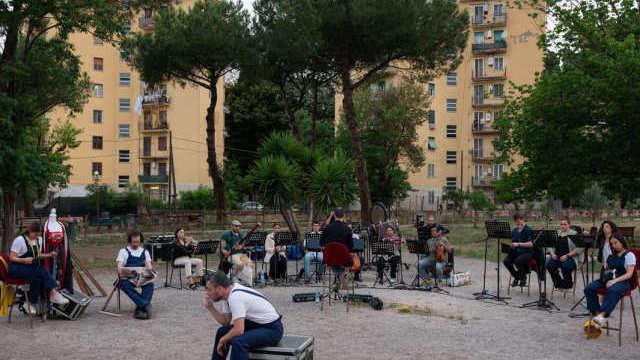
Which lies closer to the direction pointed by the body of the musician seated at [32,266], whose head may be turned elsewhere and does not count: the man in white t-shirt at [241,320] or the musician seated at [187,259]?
the man in white t-shirt

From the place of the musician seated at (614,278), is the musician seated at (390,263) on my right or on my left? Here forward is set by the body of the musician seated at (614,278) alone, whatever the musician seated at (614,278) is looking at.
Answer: on my right

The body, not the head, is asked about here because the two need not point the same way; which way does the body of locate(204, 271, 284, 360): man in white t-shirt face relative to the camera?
to the viewer's left

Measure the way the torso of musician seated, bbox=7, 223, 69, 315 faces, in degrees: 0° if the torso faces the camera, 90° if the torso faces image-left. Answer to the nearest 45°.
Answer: approximately 315°

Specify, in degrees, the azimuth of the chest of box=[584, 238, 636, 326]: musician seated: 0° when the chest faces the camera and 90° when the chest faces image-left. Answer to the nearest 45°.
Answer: approximately 45°

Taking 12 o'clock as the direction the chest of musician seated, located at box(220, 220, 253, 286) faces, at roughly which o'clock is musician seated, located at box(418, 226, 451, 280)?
musician seated, located at box(418, 226, 451, 280) is roughly at 11 o'clock from musician seated, located at box(220, 220, 253, 286).

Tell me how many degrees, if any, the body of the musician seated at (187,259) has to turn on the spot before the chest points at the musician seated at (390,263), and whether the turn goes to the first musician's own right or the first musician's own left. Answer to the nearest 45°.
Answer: approximately 45° to the first musician's own left
